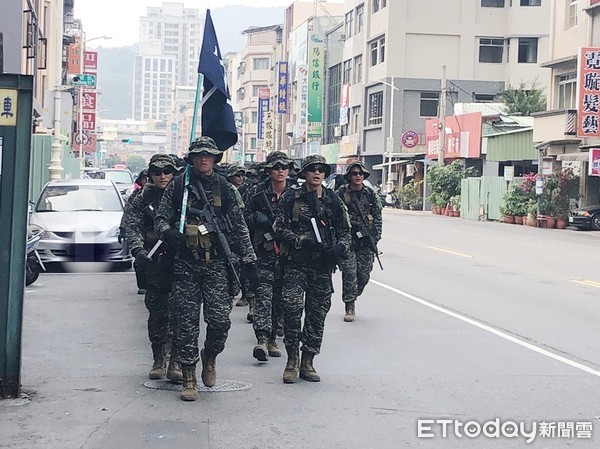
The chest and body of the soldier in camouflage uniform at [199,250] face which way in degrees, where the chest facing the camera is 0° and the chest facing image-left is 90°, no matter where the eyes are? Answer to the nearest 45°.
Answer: approximately 0°

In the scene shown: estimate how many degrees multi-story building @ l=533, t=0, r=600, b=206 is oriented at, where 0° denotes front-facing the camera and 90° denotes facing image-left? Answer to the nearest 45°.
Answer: approximately 45°
